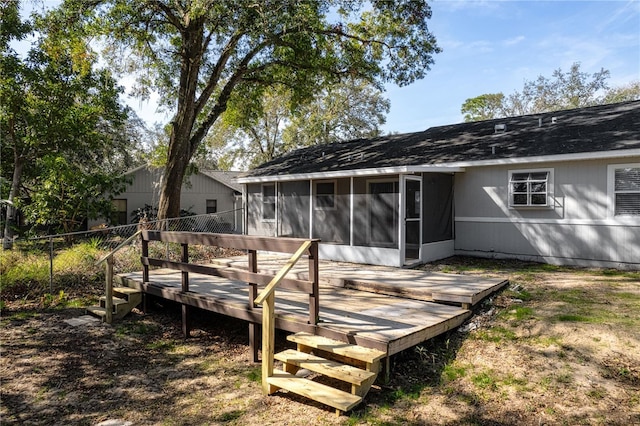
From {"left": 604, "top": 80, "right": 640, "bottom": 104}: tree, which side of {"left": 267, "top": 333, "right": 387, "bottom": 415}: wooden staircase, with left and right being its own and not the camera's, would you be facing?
back

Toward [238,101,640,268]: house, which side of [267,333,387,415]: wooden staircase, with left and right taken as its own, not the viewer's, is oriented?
back

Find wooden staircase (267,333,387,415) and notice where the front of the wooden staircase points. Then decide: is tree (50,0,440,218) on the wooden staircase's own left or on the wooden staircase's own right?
on the wooden staircase's own right

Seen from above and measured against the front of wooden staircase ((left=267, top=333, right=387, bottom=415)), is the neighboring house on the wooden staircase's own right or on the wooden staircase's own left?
on the wooden staircase's own right

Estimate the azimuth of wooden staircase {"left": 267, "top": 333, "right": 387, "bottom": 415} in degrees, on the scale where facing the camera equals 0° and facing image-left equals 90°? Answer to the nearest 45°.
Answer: approximately 45°

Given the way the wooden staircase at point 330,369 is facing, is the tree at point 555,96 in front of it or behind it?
behind

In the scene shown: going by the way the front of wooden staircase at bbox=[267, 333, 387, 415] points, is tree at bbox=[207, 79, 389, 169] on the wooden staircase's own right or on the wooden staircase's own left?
on the wooden staircase's own right

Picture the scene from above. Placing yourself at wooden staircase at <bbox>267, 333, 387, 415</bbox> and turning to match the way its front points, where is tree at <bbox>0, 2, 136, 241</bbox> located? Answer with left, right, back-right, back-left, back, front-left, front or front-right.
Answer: right

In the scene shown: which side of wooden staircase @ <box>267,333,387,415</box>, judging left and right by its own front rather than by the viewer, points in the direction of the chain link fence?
right

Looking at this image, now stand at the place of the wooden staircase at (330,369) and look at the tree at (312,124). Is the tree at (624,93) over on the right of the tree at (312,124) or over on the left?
right
